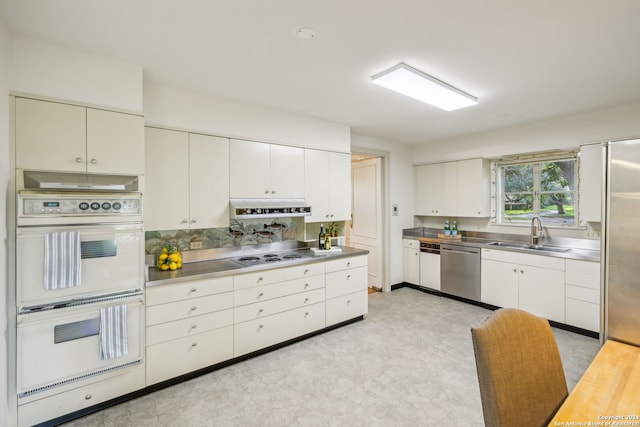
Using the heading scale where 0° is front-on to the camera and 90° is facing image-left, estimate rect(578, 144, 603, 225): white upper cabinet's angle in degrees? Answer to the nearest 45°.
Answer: approximately 0°

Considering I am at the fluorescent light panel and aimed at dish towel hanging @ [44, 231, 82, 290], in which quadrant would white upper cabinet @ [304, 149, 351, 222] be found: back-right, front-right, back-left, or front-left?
front-right

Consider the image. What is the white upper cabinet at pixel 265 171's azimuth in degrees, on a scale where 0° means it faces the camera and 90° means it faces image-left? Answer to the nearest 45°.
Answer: approximately 315°

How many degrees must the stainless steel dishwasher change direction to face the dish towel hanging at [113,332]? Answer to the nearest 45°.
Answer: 0° — it already faces it

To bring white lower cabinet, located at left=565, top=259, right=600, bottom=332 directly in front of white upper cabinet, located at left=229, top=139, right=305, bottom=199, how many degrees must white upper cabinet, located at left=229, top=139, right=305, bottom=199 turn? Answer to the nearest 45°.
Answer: approximately 45° to its left

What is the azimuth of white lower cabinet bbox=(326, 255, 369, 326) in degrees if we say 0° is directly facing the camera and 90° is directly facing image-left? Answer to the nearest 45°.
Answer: approximately 315°

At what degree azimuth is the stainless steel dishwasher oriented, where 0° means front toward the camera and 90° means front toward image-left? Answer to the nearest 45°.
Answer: approximately 45°

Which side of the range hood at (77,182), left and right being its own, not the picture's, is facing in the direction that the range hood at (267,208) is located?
left

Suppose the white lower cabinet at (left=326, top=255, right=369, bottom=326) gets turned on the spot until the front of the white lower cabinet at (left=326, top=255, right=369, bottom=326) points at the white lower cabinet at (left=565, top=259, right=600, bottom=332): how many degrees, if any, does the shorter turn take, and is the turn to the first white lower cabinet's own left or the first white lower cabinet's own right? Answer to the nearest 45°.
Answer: approximately 45° to the first white lower cabinet's own left

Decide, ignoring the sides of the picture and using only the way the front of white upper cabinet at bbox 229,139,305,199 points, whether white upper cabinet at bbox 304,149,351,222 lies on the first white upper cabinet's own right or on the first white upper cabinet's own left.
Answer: on the first white upper cabinet's own left

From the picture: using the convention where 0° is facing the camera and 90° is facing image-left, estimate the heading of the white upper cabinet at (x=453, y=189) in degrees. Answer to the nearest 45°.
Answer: approximately 45°

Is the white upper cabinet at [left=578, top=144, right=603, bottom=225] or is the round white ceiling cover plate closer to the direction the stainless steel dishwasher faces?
the round white ceiling cover plate

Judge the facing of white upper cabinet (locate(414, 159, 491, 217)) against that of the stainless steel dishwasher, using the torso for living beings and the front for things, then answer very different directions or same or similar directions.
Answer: same or similar directions

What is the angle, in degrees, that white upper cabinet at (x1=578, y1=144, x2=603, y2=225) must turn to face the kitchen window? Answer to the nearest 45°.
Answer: approximately 135° to its right

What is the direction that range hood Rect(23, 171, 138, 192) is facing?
toward the camera

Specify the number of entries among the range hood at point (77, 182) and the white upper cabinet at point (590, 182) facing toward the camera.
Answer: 2

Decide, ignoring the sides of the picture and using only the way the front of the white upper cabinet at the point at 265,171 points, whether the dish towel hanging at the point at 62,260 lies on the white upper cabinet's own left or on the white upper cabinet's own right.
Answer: on the white upper cabinet's own right
